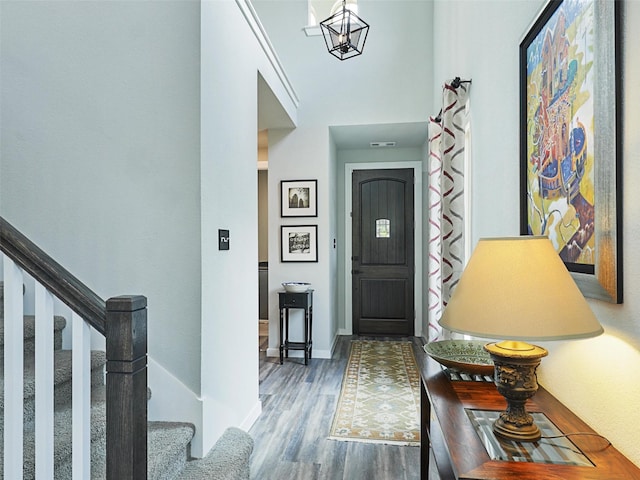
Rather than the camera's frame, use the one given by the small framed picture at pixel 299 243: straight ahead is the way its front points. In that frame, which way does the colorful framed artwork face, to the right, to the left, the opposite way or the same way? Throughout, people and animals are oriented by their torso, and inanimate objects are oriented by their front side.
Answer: to the right

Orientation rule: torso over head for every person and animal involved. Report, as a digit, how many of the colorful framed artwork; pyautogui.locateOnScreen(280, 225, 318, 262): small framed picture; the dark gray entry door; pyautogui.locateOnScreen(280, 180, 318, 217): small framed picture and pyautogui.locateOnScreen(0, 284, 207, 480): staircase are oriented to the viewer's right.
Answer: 1

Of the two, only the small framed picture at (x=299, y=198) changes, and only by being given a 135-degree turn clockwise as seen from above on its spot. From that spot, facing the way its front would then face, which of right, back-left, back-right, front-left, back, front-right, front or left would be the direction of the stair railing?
back-left

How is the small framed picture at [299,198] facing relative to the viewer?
toward the camera

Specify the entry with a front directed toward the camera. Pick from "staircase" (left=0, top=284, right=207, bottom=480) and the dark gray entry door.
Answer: the dark gray entry door

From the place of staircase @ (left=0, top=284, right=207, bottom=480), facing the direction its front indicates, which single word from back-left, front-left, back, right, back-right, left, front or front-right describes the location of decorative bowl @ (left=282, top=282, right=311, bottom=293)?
front-left

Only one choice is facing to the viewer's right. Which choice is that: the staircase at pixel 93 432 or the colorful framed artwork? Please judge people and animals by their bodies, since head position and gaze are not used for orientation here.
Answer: the staircase

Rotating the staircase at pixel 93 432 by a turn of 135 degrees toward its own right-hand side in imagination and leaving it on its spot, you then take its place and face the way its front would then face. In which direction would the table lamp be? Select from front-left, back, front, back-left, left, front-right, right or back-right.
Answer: left

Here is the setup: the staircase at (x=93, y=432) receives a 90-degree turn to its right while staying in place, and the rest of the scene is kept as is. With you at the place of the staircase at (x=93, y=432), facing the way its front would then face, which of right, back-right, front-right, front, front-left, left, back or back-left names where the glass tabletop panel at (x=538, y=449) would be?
front-left

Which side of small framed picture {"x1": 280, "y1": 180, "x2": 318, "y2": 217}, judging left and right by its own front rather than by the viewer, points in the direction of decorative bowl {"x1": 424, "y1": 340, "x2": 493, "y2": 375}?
front

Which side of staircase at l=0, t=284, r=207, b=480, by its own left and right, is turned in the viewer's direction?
right

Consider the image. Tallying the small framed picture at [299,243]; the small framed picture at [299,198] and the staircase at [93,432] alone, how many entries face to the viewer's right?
1

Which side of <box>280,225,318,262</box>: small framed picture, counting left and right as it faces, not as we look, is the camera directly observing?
front

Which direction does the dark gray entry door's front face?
toward the camera

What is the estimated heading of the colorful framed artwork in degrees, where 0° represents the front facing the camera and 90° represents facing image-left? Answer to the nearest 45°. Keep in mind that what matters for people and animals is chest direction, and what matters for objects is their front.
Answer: approximately 45°

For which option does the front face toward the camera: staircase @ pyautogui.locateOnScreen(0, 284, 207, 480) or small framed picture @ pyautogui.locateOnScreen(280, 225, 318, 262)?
the small framed picture

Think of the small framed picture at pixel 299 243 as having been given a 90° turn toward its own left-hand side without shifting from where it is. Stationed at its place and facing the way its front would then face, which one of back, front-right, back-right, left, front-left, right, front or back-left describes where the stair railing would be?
right
